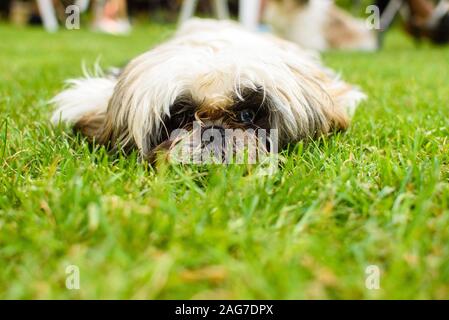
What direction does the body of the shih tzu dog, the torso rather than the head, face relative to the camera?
toward the camera
